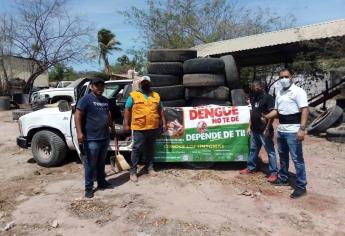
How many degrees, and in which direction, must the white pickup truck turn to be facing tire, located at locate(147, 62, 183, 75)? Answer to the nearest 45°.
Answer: approximately 180°

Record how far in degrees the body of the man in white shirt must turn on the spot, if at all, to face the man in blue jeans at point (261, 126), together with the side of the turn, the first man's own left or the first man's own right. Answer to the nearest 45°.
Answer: approximately 90° to the first man's own right

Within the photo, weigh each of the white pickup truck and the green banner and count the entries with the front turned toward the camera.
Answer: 1

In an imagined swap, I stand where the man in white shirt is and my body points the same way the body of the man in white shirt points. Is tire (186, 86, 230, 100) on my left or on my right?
on my right

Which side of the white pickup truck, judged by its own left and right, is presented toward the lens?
left

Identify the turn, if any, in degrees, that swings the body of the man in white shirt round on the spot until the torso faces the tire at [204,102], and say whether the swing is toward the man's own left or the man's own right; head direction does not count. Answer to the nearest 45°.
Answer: approximately 90° to the man's own right

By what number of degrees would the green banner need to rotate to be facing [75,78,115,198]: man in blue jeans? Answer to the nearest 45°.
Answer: approximately 45° to its right

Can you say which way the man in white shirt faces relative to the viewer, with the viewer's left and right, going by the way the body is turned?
facing the viewer and to the left of the viewer
